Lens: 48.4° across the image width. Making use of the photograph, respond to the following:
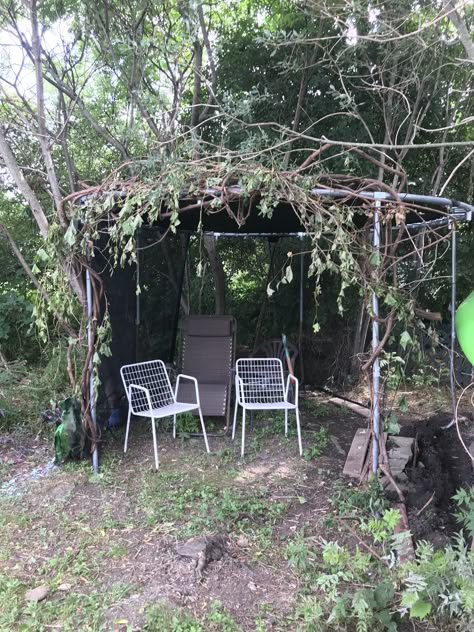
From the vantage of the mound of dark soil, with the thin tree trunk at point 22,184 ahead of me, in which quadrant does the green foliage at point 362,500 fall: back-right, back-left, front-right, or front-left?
front-left

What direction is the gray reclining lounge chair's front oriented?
toward the camera

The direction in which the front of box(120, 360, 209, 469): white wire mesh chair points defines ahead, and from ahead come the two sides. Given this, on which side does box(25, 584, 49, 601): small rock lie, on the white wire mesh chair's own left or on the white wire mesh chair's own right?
on the white wire mesh chair's own right

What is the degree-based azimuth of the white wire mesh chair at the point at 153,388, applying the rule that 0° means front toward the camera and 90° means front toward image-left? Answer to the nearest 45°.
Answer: approximately 315°

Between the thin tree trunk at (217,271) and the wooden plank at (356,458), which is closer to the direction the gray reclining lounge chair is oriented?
the wooden plank

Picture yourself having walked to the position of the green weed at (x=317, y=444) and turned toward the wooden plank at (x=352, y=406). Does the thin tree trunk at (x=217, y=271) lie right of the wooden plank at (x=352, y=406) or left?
left

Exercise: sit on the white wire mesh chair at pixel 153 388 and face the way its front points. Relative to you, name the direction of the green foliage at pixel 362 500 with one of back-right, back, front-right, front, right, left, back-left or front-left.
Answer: front

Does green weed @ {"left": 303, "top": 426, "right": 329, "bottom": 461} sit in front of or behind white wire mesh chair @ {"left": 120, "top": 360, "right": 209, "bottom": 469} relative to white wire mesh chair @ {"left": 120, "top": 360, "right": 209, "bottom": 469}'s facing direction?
in front

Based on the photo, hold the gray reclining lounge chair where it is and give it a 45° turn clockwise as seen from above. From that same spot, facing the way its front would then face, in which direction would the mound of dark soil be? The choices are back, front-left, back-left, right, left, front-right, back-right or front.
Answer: left

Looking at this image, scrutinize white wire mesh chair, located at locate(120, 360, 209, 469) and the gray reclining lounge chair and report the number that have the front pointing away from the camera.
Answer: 0

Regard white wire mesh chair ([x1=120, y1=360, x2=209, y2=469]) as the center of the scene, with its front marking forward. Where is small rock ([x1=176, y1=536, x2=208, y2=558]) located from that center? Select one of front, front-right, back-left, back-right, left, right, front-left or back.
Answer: front-right

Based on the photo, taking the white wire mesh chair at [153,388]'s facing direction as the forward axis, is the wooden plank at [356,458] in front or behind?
in front

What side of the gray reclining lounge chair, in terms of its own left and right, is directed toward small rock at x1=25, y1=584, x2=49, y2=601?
front
